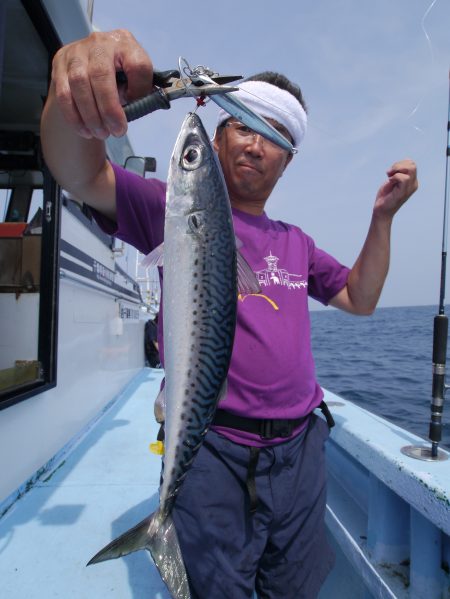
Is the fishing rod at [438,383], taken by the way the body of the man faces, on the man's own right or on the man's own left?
on the man's own left

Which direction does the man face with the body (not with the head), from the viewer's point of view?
toward the camera
